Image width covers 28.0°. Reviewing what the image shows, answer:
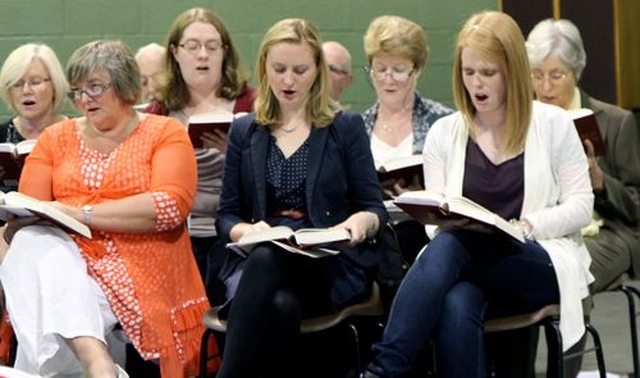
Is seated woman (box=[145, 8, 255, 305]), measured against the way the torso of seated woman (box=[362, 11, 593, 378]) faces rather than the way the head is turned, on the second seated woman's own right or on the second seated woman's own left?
on the second seated woman's own right

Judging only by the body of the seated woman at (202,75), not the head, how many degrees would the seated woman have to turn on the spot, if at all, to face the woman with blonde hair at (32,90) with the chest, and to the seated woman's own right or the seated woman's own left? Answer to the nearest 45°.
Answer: approximately 90° to the seated woman's own right

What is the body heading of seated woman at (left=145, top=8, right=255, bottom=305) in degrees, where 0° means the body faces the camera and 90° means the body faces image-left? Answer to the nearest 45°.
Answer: approximately 0°

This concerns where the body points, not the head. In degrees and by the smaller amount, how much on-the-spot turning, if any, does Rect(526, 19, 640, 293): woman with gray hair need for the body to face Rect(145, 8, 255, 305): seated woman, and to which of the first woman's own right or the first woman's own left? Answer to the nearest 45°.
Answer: approximately 45° to the first woman's own right

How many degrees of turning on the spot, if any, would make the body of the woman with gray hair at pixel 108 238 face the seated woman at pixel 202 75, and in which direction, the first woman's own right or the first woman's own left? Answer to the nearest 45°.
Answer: approximately 180°

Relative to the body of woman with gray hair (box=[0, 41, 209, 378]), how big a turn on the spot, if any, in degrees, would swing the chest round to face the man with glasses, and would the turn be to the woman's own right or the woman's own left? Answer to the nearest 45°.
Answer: approximately 180°
